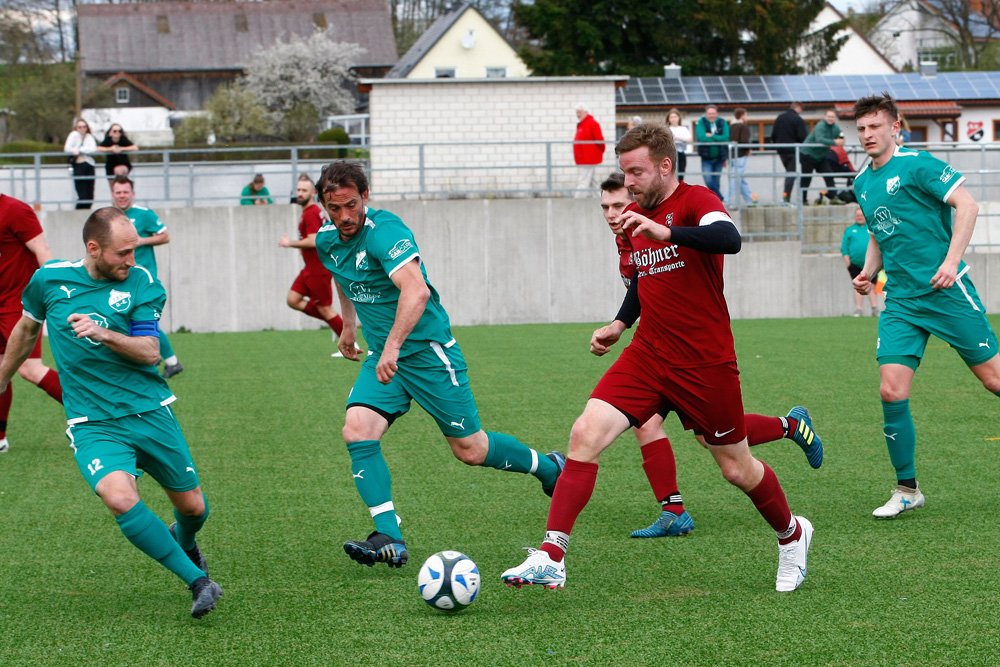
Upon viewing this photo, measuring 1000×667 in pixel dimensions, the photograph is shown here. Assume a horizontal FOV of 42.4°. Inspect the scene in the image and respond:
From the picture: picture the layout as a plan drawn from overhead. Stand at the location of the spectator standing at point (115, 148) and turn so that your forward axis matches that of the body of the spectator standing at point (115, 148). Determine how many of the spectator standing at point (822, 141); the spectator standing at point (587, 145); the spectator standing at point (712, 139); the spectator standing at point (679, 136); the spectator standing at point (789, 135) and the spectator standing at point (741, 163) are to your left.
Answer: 6

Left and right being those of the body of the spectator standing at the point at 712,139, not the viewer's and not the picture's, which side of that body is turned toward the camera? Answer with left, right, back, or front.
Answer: front

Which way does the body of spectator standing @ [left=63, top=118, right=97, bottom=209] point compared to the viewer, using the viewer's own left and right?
facing the viewer

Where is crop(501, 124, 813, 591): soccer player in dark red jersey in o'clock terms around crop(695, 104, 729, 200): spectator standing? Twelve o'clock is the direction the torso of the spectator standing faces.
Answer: The soccer player in dark red jersey is roughly at 12 o'clock from the spectator standing.

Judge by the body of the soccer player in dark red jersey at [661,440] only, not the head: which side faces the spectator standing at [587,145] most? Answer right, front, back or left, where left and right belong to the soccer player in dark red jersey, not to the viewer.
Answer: right

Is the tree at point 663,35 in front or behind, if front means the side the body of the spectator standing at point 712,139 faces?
behind

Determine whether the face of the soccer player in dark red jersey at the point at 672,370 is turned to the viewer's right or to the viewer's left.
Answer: to the viewer's left

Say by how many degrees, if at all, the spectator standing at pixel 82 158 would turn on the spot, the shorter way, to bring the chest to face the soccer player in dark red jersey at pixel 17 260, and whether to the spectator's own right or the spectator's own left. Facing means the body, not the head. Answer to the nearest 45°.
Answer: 0° — they already face them

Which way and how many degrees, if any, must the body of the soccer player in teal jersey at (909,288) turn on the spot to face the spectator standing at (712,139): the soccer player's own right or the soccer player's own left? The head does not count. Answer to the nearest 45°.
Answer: approximately 135° to the soccer player's own right

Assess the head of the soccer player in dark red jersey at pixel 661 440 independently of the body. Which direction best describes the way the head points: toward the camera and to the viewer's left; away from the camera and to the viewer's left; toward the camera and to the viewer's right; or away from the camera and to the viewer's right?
toward the camera and to the viewer's left

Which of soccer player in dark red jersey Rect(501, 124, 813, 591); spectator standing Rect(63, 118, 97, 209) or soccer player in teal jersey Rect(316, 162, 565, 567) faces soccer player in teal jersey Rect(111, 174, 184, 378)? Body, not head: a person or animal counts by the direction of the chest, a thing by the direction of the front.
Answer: the spectator standing

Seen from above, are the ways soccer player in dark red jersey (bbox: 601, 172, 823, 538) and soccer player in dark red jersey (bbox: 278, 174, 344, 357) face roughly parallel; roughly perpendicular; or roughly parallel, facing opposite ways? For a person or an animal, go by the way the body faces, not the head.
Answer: roughly parallel
